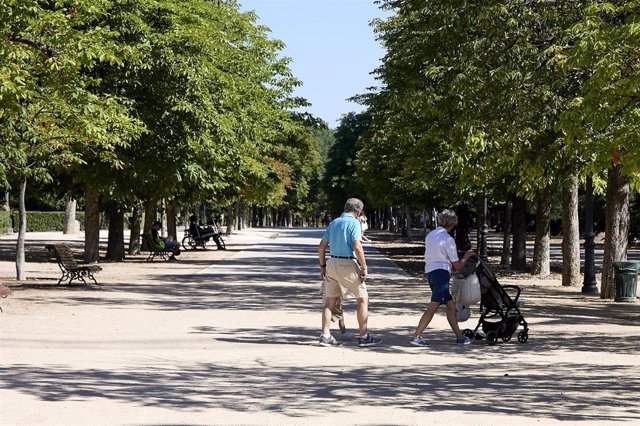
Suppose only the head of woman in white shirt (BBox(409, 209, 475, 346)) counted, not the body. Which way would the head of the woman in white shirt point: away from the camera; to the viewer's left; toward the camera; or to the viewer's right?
to the viewer's right

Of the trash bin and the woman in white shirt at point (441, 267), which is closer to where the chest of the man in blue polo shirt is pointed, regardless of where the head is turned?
the trash bin

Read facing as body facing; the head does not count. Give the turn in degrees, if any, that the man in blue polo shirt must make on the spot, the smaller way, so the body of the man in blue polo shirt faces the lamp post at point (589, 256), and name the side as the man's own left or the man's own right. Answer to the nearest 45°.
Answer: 0° — they already face it

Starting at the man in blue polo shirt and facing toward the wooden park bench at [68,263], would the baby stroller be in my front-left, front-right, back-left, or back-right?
back-right

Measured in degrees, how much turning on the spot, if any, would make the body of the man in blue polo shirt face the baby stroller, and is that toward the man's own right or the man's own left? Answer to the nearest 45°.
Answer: approximately 45° to the man's own right

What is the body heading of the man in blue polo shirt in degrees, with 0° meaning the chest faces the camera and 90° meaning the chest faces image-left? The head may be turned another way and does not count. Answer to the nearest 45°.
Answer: approximately 225°

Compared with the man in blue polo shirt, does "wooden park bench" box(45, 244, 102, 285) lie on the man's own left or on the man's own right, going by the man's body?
on the man's own left

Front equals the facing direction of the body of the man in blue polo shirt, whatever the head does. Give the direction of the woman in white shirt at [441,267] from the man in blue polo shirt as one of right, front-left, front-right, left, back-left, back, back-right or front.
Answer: front-right
